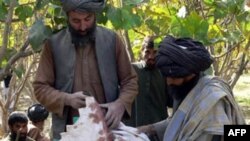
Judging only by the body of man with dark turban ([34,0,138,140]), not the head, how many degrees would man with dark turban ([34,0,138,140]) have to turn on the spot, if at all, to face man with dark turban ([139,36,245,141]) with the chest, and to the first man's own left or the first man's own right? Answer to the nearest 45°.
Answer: approximately 45° to the first man's own left

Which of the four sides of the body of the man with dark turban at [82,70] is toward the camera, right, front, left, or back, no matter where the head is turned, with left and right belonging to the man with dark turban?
front
